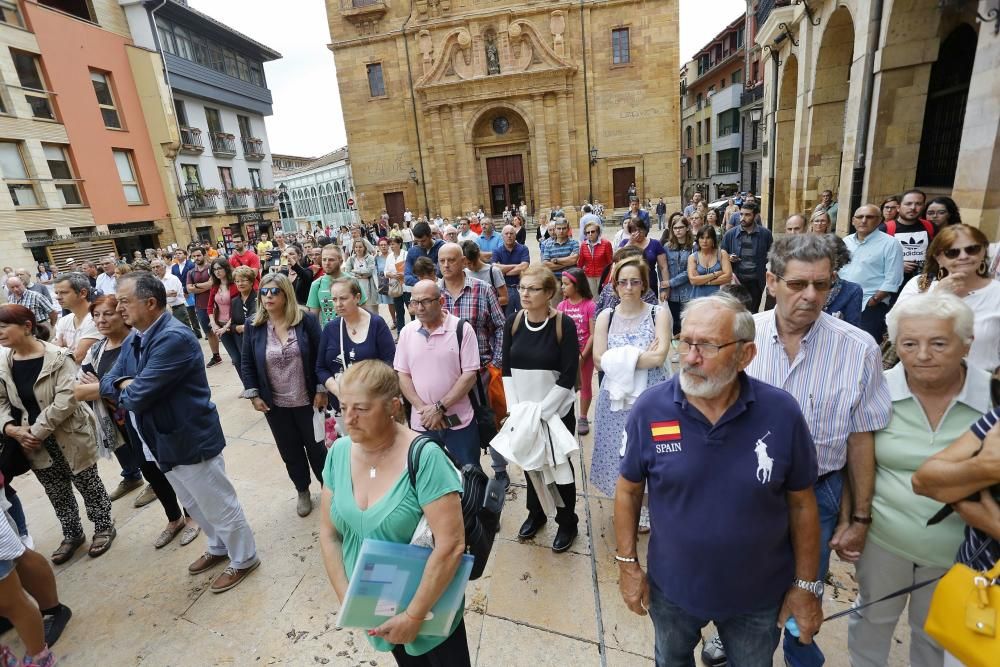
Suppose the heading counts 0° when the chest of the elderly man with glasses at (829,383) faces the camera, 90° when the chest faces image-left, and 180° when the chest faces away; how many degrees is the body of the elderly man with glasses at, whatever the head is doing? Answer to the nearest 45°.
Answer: approximately 45°

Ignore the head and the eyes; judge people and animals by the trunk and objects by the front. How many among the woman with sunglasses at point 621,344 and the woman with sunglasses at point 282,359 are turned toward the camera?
2

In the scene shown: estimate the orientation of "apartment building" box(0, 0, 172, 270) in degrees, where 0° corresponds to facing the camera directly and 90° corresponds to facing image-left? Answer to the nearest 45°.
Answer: approximately 315°

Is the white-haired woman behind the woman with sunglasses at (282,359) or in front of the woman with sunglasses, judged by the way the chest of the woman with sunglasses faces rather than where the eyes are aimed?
in front

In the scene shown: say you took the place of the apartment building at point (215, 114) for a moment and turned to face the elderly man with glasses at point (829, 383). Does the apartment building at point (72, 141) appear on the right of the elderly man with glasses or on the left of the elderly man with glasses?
right

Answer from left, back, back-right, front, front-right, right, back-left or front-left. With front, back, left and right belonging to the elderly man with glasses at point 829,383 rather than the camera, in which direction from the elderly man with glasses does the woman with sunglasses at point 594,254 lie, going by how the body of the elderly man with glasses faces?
right

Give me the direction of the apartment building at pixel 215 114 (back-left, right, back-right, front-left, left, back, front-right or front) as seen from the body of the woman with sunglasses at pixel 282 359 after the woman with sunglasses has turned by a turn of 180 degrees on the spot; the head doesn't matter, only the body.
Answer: front

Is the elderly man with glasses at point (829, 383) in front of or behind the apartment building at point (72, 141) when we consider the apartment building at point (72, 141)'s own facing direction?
in front

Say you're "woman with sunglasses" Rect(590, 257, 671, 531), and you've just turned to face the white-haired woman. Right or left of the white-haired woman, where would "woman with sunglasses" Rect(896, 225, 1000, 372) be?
left

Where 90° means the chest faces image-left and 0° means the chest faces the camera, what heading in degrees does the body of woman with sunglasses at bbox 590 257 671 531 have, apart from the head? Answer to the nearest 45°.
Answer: approximately 0°

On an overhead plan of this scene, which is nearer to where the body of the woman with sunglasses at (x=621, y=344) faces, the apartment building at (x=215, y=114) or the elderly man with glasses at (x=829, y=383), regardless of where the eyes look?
the elderly man with glasses

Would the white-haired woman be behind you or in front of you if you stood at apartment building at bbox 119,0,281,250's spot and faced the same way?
in front
